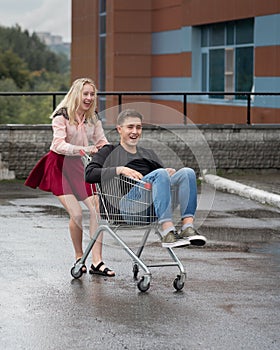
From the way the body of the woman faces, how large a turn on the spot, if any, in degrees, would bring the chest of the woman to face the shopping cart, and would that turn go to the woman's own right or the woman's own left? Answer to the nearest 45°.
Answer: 0° — they already face it

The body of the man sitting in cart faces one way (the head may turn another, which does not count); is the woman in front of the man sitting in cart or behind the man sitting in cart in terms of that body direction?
behind

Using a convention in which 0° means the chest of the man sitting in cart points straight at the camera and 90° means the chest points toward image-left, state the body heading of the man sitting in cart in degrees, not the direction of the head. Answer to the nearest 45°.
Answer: approximately 315°

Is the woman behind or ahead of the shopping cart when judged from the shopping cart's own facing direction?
behind

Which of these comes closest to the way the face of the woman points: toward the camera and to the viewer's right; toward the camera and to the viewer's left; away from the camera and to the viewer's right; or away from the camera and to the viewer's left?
toward the camera and to the viewer's right

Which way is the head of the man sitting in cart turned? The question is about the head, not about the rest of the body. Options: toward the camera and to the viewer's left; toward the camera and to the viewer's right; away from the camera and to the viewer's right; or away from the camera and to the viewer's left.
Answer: toward the camera and to the viewer's right
